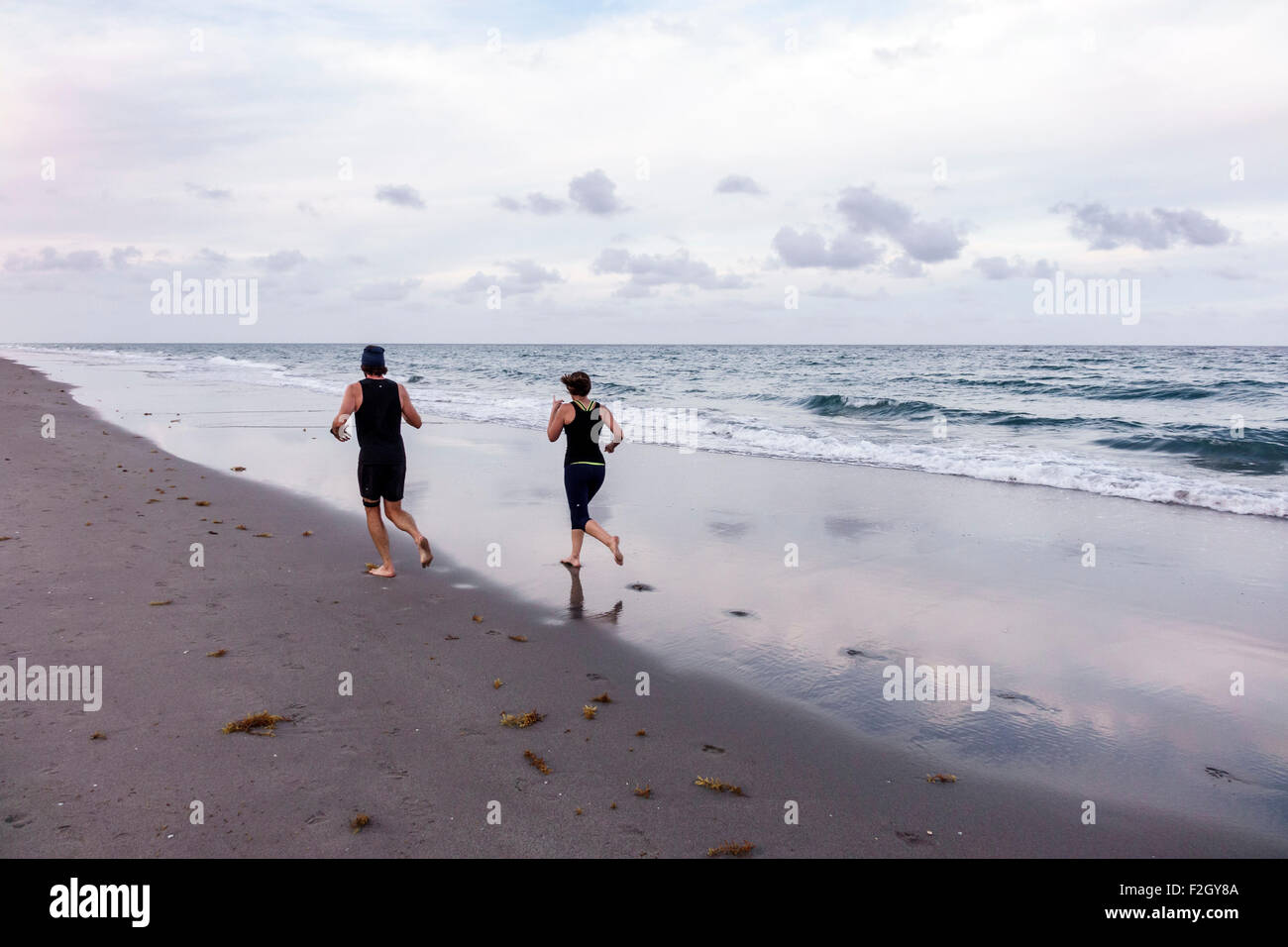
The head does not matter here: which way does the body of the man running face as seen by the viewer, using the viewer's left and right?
facing away from the viewer and to the left of the viewer

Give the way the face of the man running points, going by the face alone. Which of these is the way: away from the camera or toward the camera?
away from the camera

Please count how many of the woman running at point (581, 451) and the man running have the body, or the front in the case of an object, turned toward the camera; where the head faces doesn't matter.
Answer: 0

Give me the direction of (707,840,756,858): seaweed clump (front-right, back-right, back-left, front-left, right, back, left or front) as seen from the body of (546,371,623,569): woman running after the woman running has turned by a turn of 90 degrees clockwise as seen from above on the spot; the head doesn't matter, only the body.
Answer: back-right

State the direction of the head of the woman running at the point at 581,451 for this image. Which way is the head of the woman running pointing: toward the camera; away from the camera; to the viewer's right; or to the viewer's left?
away from the camera

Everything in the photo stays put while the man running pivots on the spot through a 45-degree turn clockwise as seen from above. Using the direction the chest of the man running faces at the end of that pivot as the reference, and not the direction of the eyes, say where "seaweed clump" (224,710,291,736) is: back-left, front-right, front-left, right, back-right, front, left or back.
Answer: back

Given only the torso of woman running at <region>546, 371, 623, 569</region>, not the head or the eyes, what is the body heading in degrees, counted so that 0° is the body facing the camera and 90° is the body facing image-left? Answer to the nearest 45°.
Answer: approximately 135°

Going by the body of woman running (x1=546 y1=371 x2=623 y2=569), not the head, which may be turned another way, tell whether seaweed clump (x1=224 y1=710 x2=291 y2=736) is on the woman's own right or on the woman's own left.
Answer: on the woman's own left

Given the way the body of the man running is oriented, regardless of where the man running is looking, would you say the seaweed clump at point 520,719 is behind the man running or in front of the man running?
behind

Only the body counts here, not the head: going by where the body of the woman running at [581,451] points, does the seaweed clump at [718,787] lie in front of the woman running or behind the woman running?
behind
